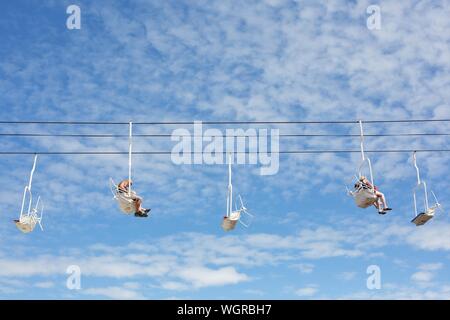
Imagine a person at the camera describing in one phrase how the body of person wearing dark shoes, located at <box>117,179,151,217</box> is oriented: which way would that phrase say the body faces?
to the viewer's right

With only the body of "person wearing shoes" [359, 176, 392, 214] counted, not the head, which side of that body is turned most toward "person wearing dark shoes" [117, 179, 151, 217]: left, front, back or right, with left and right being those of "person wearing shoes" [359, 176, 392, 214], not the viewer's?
back

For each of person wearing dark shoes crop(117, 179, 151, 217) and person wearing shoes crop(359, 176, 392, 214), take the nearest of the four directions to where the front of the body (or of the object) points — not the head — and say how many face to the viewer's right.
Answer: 2

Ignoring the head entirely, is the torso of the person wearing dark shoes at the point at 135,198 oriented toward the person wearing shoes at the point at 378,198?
yes

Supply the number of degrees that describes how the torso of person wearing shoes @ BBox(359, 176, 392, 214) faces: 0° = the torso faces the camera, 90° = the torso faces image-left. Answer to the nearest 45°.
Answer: approximately 270°
